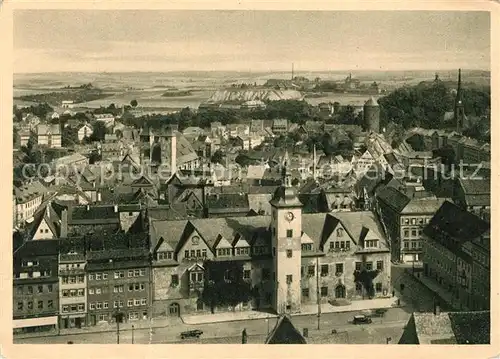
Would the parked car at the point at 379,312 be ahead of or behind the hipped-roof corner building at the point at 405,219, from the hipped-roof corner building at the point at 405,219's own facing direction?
ahead

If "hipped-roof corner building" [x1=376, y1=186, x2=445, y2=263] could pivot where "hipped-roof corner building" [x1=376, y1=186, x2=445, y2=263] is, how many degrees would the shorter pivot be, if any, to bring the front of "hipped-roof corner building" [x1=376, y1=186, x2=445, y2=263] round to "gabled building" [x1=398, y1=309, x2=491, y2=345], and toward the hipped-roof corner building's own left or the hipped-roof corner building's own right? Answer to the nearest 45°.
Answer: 0° — it already faces it

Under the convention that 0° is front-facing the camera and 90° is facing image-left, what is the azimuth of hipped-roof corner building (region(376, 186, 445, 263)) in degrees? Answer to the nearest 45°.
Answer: approximately 0°

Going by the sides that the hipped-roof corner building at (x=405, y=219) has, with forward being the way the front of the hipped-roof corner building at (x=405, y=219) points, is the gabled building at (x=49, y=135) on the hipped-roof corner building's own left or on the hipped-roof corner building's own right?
on the hipped-roof corner building's own right

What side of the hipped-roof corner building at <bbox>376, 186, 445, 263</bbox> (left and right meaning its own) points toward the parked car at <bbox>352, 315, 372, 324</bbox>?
front

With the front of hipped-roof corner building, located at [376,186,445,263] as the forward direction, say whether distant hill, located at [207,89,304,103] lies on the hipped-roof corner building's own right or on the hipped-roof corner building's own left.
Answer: on the hipped-roof corner building's own right

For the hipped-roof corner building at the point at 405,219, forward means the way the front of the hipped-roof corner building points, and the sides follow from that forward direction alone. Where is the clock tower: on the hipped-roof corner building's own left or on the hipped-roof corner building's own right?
on the hipped-roof corner building's own right

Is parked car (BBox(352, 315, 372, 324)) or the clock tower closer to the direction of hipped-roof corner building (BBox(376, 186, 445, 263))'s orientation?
the parked car
